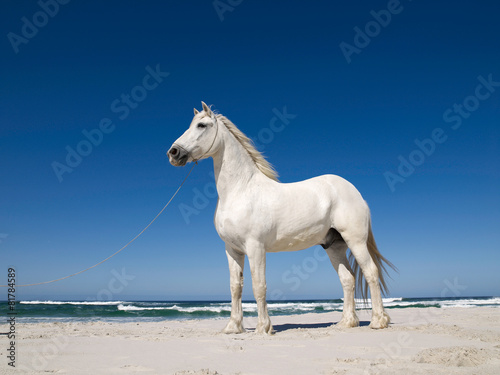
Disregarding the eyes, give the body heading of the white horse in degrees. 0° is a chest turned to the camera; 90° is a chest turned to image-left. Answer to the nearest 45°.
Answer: approximately 90°
